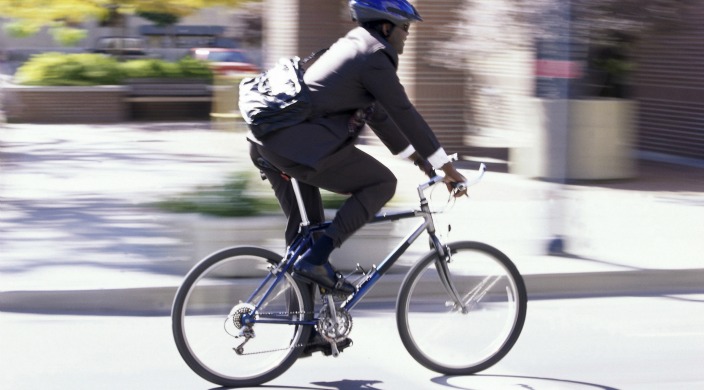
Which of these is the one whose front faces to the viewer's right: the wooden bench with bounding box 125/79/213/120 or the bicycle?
the bicycle

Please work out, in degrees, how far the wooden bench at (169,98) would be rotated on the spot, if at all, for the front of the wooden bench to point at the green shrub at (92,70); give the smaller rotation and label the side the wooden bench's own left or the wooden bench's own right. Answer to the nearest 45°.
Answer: approximately 90° to the wooden bench's own right

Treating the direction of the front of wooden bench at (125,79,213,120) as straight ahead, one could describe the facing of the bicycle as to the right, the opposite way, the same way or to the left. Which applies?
to the left

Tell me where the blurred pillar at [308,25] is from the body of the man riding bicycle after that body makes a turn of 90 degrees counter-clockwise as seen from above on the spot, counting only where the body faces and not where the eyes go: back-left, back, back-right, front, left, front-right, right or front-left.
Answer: front

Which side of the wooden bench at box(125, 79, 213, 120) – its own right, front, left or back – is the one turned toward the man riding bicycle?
front

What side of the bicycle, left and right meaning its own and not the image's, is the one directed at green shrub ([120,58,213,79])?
left

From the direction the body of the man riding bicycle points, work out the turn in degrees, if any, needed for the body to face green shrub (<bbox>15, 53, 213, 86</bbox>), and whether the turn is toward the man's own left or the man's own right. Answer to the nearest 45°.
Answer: approximately 90° to the man's own left

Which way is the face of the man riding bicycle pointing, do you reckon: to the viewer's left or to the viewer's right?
to the viewer's right

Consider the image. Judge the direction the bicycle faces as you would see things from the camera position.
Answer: facing to the right of the viewer

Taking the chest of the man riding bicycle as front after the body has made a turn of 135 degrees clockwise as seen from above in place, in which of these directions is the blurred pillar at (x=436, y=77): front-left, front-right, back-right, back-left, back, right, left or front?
back-right

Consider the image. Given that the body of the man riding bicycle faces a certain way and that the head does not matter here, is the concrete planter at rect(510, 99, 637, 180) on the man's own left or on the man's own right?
on the man's own left

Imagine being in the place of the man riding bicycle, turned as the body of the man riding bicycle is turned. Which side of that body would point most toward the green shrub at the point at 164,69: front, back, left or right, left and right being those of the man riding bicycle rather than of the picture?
left

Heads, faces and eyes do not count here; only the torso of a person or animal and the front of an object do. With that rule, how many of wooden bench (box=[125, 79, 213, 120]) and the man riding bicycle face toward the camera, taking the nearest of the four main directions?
1

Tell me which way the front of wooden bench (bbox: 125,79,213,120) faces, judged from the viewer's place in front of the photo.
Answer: facing the viewer

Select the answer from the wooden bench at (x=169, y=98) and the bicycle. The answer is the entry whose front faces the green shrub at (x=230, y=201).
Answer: the wooden bench

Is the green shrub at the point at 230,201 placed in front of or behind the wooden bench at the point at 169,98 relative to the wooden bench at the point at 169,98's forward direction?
in front

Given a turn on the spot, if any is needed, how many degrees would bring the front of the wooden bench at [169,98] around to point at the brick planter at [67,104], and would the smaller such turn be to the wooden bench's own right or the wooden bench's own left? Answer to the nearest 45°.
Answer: approximately 45° to the wooden bench's own right
